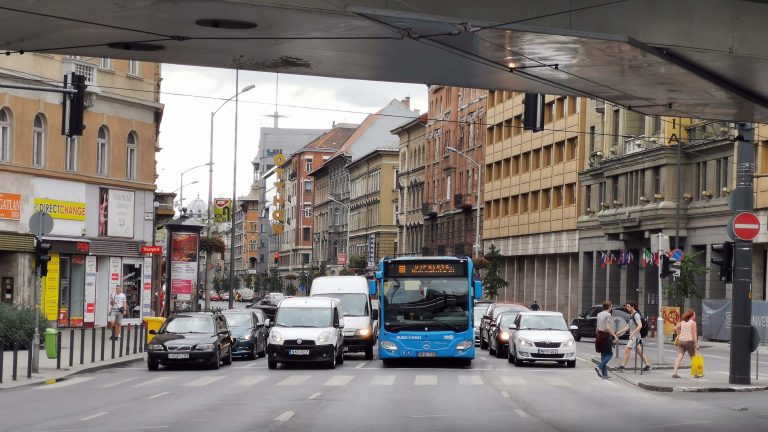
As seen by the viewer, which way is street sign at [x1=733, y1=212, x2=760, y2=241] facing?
toward the camera

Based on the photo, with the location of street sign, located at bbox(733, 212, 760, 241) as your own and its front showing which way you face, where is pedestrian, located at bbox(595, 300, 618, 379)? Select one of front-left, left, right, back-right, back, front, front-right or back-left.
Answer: back-right

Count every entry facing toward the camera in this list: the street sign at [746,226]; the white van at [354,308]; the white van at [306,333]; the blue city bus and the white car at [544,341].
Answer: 5

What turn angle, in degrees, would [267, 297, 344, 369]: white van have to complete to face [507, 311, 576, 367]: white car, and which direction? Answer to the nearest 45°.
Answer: approximately 90° to its left

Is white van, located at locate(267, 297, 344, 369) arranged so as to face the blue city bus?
no

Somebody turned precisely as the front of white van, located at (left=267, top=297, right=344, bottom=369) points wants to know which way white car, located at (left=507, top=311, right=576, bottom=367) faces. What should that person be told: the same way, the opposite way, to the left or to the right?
the same way

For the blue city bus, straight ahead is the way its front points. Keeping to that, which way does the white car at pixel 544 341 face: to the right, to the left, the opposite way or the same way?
the same way

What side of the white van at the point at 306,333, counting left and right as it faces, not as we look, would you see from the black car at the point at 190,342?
right

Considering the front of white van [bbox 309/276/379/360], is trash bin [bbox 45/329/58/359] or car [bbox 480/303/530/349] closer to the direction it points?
the trash bin

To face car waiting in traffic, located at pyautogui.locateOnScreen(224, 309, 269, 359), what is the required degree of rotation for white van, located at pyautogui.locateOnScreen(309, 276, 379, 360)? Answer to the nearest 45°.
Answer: approximately 90° to its right

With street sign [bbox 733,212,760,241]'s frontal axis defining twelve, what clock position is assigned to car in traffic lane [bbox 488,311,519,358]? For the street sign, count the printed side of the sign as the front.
The car in traffic lane is roughly at 5 o'clock from the street sign.

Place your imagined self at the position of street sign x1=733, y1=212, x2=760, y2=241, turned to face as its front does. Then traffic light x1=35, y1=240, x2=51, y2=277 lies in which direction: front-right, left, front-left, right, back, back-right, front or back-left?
right

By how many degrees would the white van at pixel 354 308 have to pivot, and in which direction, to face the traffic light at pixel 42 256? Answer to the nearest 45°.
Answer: approximately 45° to its right

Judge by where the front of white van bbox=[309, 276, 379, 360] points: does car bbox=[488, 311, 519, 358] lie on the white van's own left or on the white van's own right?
on the white van's own left

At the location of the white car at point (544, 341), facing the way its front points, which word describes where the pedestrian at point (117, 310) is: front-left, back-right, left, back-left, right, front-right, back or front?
back-right

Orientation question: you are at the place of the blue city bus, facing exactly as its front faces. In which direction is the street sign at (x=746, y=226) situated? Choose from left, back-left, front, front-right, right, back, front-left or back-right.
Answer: front-left

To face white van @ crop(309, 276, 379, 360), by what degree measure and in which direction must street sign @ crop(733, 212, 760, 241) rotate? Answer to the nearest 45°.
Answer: approximately 135° to its right

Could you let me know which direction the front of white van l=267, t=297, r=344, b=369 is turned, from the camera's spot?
facing the viewer
